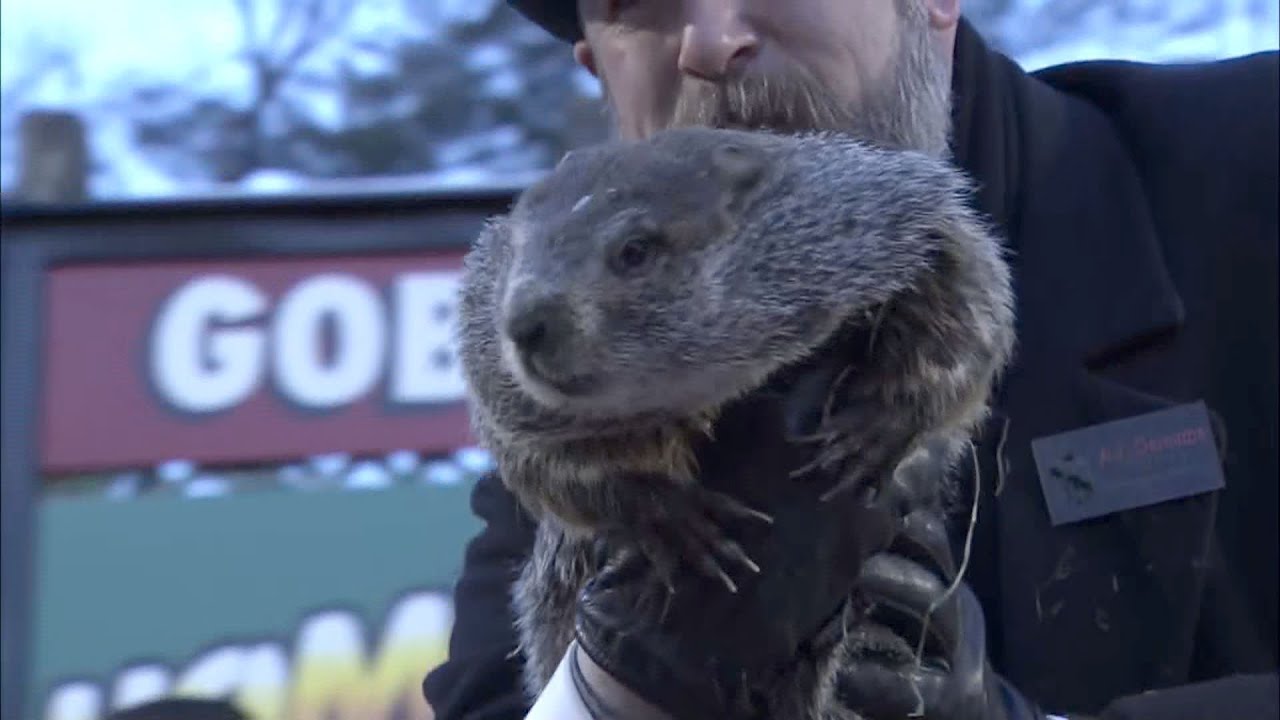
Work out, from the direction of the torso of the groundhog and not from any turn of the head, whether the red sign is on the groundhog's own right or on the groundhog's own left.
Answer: on the groundhog's own right

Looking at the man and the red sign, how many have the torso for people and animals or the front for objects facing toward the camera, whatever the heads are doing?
2

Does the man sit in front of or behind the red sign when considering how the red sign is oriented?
in front

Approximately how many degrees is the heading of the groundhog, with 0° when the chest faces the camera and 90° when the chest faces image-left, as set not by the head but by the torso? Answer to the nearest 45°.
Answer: approximately 45°

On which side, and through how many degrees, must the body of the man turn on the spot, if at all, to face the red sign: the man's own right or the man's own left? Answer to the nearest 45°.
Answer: approximately 135° to the man's own right
